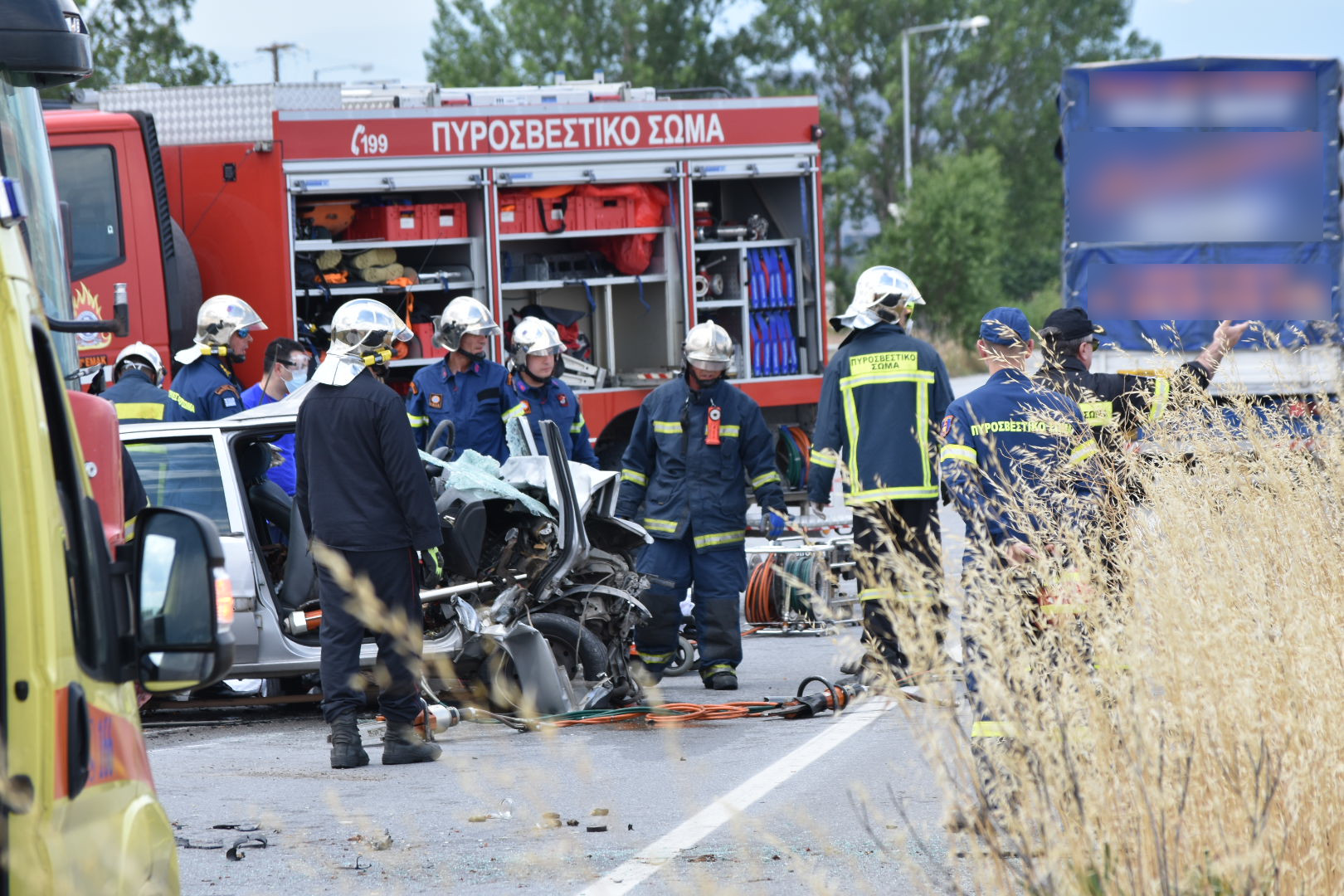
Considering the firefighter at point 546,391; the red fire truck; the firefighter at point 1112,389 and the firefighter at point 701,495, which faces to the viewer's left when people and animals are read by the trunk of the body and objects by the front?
the red fire truck

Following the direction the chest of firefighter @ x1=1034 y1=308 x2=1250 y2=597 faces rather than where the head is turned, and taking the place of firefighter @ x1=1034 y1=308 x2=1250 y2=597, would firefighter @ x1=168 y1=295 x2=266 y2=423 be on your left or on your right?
on your left

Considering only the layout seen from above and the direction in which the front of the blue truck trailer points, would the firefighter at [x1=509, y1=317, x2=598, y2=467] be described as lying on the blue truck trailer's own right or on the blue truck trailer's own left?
on the blue truck trailer's own left

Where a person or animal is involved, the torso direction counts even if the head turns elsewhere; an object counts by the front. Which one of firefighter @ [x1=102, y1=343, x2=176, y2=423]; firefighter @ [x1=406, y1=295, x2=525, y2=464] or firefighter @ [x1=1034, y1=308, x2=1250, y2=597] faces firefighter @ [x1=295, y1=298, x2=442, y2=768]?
firefighter @ [x1=406, y1=295, x2=525, y2=464]

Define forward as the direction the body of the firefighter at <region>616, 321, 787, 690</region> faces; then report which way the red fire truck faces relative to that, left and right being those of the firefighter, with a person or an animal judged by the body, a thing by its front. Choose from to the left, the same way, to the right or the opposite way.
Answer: to the right

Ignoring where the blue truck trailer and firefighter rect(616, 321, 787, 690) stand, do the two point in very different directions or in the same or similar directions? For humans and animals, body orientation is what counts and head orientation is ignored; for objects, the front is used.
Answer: very different directions

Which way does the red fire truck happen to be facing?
to the viewer's left

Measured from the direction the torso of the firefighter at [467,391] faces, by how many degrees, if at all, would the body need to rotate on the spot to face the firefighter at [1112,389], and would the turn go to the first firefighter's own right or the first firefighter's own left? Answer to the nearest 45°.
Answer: approximately 45° to the first firefighter's own left

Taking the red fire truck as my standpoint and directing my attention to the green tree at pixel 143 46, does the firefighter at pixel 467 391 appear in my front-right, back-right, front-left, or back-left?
back-left

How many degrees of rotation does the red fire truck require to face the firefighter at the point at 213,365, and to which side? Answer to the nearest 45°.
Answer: approximately 45° to its left

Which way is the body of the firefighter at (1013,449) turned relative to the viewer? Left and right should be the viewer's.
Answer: facing away from the viewer

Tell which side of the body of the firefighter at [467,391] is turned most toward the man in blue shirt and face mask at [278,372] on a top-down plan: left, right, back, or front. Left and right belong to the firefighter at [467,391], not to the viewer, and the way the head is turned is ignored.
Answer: right
